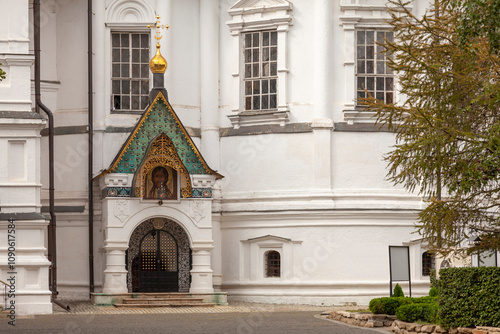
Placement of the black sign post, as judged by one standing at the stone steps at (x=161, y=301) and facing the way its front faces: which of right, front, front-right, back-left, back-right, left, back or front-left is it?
front-left

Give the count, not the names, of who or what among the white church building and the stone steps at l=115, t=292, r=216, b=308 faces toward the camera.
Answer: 2

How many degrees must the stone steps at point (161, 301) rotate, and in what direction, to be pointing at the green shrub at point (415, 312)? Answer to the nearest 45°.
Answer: approximately 45° to its left

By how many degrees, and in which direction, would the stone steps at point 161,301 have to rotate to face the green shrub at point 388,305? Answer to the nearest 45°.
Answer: approximately 45° to its left

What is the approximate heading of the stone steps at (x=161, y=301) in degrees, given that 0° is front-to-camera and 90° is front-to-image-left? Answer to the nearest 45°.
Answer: approximately 0°

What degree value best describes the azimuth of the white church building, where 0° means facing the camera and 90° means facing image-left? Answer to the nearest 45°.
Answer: approximately 0°
